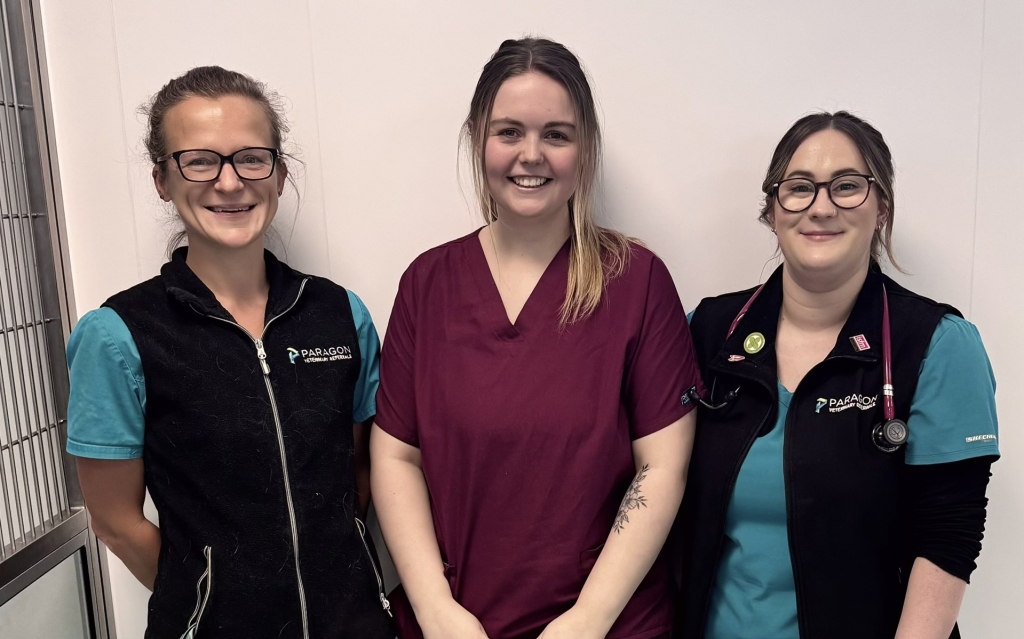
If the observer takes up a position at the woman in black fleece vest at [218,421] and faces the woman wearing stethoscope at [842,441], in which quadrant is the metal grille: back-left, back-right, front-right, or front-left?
back-left

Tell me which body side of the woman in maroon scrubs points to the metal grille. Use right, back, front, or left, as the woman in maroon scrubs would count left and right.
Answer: right

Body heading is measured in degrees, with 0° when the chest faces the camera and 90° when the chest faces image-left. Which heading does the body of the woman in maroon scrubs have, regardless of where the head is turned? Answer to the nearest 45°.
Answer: approximately 0°
